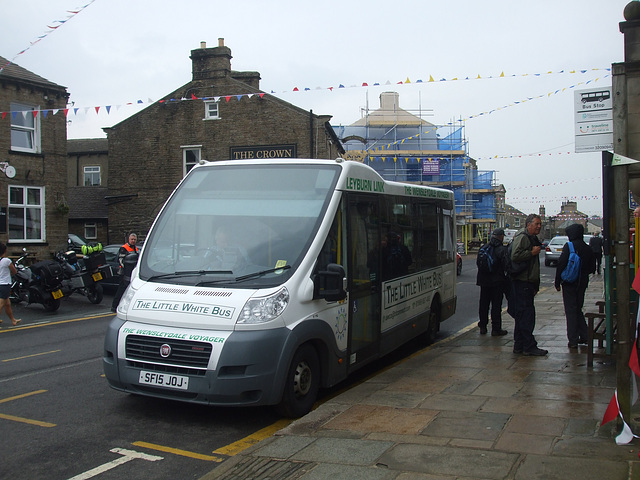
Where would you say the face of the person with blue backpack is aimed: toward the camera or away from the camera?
away from the camera

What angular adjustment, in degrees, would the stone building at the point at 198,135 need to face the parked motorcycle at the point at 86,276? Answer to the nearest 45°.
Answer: approximately 90° to its right

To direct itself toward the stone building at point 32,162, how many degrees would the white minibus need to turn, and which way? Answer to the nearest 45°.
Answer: approximately 90° to its right

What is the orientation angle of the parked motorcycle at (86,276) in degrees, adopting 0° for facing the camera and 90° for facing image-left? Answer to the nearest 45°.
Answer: approximately 135°

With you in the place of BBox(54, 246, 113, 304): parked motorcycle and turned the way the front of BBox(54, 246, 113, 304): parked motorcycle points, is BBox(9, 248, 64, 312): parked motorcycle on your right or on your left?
on your left

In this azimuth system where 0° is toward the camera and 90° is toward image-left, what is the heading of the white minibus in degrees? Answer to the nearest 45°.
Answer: approximately 45°
